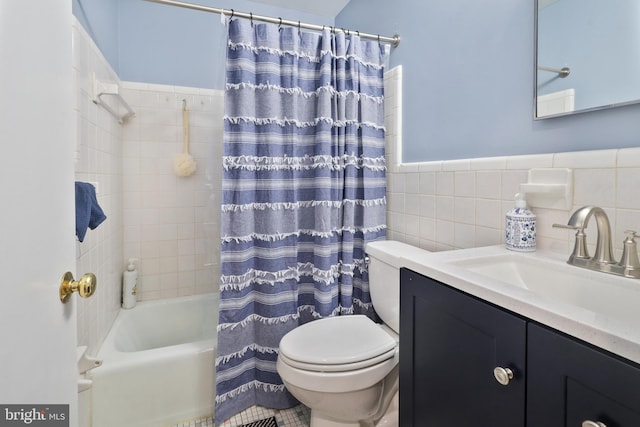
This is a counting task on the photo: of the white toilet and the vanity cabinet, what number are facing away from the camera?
0

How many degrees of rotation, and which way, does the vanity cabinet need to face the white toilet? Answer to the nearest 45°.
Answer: approximately 90° to its right

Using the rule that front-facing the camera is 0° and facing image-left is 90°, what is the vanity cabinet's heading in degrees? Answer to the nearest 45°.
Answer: approximately 45°

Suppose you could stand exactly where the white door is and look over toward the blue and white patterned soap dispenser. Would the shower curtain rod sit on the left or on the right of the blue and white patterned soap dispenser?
left

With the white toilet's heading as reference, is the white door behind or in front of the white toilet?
in front

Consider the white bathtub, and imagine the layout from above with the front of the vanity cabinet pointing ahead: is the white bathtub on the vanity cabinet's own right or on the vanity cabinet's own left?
on the vanity cabinet's own right

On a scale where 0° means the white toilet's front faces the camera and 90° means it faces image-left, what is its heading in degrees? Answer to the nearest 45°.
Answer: approximately 45°
